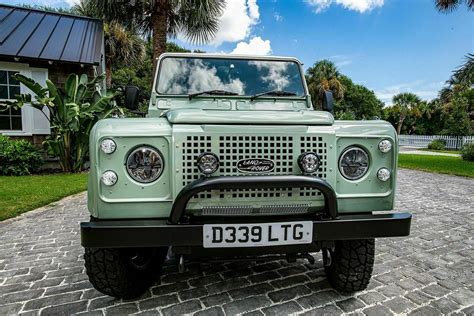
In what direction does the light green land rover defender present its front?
toward the camera

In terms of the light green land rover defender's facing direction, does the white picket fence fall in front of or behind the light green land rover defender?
behind

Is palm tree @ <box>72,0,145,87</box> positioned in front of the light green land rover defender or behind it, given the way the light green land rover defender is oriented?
behind

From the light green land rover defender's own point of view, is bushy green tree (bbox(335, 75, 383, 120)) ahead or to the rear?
to the rear

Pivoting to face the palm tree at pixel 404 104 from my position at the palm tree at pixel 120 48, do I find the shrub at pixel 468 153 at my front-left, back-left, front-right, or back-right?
front-right

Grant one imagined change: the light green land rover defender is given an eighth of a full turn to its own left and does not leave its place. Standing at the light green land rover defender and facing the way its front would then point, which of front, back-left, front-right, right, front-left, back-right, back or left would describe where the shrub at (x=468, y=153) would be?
left

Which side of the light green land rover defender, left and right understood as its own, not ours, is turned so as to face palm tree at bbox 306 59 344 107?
back

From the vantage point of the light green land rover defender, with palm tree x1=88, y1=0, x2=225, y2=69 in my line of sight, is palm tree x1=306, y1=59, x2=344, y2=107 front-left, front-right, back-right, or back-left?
front-right

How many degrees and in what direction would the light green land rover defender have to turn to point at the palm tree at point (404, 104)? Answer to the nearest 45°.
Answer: approximately 135° to its left

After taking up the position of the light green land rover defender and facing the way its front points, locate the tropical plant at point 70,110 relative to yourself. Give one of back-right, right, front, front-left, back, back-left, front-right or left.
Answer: back-right
